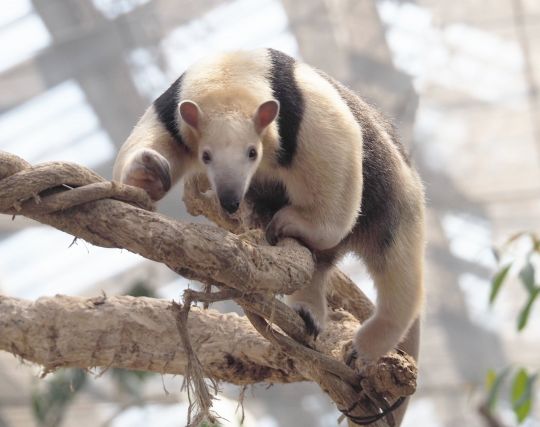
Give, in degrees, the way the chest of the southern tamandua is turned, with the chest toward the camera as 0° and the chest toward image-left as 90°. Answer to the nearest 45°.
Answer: approximately 45°
